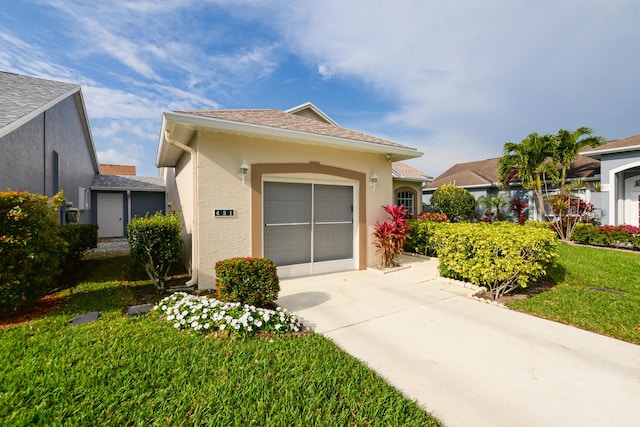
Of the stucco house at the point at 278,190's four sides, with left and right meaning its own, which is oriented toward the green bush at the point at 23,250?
right

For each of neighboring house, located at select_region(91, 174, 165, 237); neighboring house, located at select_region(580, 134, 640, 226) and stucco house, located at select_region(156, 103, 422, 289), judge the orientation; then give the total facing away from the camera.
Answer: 0

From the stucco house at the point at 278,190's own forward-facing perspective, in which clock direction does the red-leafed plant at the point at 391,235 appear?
The red-leafed plant is roughly at 10 o'clock from the stucco house.

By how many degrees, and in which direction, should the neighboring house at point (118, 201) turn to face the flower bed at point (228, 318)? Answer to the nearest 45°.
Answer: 0° — it already faces it

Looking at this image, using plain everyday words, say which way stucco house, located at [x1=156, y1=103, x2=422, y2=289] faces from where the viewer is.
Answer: facing the viewer and to the right of the viewer

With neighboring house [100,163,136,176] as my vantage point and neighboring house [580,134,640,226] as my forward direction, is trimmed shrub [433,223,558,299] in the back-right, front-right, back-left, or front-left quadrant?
front-right

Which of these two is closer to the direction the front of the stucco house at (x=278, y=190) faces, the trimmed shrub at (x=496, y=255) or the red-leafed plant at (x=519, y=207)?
the trimmed shrub

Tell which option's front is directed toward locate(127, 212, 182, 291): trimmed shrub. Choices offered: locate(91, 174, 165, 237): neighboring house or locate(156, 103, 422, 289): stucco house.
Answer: the neighboring house

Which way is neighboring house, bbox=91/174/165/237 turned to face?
toward the camera

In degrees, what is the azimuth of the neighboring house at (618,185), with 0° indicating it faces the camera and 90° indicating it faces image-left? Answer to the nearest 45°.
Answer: approximately 45°

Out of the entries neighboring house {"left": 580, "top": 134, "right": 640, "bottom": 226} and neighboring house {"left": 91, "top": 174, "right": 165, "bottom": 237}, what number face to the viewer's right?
0

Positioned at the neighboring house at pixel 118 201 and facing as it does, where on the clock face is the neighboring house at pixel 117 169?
the neighboring house at pixel 117 169 is roughly at 6 o'clock from the neighboring house at pixel 118 201.

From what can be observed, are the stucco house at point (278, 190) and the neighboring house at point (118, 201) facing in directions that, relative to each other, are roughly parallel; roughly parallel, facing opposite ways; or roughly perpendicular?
roughly parallel

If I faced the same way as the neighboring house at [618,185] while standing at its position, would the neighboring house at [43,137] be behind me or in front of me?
in front

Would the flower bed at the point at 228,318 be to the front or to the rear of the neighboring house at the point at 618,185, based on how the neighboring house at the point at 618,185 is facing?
to the front

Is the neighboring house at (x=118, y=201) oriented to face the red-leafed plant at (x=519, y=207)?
no

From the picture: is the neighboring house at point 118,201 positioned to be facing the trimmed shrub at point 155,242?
yes
